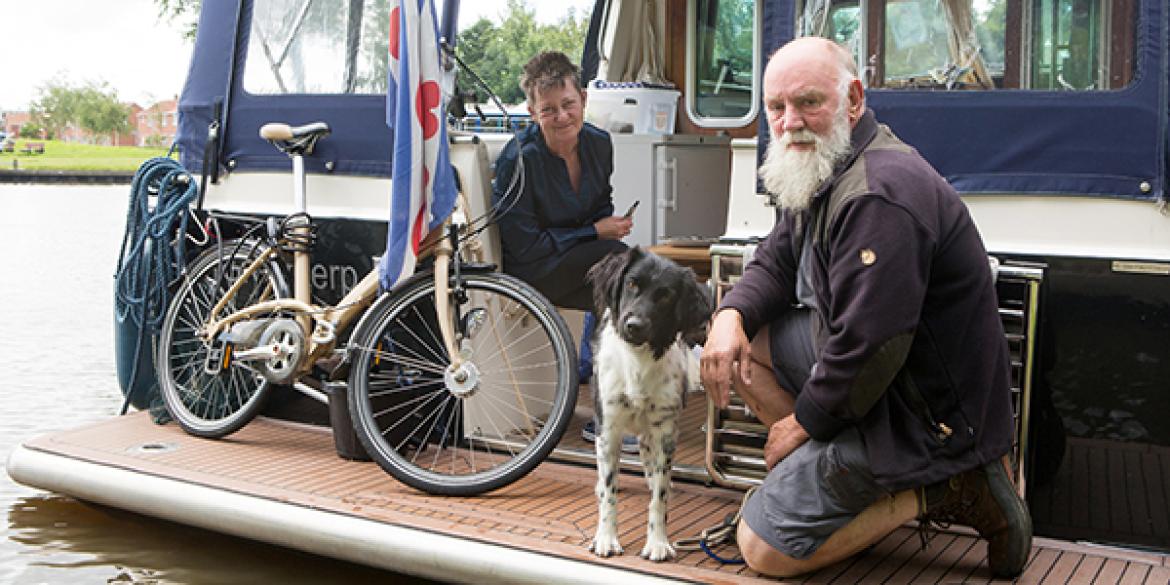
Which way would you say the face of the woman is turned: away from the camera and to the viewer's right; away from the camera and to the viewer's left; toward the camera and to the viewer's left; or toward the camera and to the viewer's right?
toward the camera and to the viewer's right

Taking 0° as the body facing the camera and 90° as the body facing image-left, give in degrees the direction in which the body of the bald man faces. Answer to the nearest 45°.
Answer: approximately 45°

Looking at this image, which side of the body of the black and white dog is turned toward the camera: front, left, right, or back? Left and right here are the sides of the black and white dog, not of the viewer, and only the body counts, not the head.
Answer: front

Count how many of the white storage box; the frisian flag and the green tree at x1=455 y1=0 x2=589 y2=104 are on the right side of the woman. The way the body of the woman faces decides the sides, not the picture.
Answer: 1

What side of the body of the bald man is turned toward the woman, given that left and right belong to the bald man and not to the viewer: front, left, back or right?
right

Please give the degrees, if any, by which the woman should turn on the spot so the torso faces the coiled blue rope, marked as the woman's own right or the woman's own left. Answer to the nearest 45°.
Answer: approximately 135° to the woman's own right

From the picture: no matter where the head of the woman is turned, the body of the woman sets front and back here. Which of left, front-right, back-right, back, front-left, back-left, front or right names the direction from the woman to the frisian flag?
right

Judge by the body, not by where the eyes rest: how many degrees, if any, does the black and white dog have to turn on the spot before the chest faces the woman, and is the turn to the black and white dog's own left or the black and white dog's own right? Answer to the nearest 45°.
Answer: approximately 180°

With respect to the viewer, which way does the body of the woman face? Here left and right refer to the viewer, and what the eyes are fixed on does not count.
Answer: facing the viewer and to the right of the viewer

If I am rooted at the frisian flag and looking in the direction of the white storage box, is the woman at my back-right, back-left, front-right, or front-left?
front-right

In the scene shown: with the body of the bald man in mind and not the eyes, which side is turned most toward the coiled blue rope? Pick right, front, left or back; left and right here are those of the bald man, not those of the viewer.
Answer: right

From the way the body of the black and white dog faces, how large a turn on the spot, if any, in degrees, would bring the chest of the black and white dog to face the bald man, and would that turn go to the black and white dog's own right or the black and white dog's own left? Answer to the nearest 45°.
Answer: approximately 45° to the black and white dog's own left

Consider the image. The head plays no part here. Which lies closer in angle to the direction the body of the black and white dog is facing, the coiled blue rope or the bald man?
the bald man
